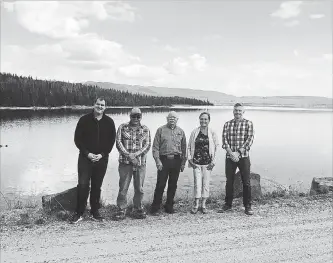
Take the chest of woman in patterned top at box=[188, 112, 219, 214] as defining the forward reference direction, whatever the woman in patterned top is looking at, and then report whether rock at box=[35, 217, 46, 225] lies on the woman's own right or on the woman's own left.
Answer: on the woman's own right

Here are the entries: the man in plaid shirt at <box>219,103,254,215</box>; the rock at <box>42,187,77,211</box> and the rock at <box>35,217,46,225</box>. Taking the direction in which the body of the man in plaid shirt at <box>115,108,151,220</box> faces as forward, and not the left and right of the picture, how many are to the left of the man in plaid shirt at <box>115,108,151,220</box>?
1

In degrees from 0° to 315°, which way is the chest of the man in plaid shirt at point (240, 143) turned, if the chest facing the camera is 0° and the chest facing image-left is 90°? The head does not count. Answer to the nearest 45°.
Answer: approximately 0°

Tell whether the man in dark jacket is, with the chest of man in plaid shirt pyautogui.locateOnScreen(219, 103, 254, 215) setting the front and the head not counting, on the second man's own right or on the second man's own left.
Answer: on the second man's own right

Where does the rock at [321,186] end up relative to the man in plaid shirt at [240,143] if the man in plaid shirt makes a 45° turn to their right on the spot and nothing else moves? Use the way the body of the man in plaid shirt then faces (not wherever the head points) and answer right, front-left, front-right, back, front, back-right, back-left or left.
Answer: back

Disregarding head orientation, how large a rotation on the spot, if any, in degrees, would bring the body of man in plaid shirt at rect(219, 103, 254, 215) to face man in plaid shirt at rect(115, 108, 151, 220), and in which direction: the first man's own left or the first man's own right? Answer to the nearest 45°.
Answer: approximately 45° to the first man's own right

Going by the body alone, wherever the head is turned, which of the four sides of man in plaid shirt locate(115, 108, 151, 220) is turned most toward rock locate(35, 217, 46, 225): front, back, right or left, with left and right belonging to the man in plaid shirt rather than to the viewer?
right

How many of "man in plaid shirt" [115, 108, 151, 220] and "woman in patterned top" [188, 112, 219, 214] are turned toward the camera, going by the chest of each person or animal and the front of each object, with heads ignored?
2
